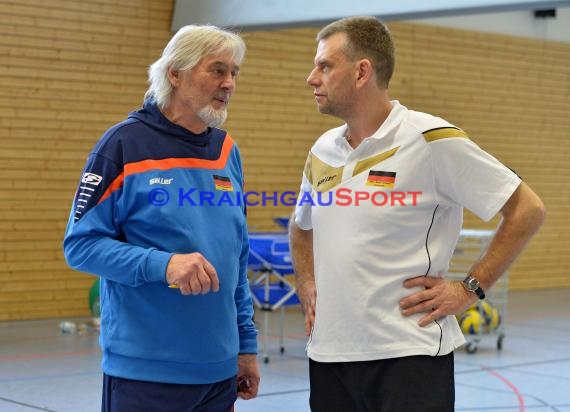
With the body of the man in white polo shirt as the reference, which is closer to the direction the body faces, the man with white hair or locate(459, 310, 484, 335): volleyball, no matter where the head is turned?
the man with white hair

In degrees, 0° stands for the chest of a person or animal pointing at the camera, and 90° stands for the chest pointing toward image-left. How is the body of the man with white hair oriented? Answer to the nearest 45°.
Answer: approximately 315°

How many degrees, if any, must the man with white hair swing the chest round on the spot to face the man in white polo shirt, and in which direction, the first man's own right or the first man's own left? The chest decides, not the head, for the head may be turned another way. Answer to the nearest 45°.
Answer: approximately 45° to the first man's own left

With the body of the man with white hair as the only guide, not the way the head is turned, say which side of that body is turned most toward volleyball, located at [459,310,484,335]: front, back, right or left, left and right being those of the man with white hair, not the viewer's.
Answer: left

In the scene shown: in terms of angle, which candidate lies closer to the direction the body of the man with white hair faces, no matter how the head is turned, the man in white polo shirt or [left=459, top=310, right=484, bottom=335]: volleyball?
the man in white polo shirt

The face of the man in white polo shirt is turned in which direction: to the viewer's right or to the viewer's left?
to the viewer's left
